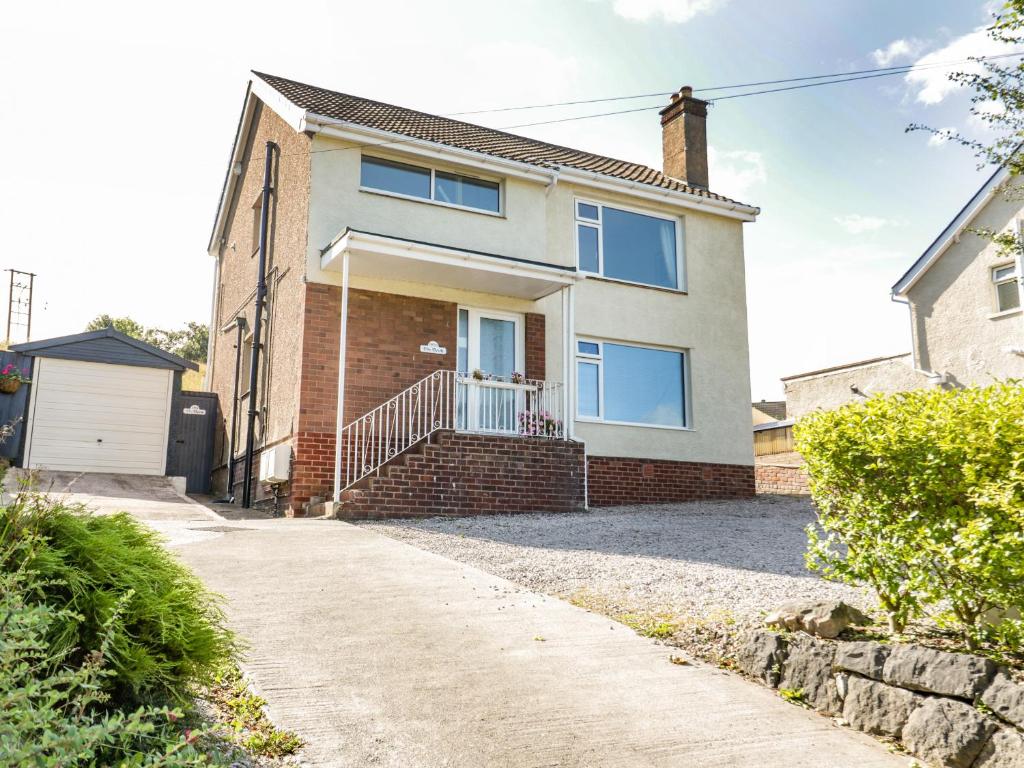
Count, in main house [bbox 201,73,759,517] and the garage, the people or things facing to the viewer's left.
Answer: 0

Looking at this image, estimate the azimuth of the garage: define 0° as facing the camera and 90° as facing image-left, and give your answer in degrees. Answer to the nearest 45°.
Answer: approximately 0°

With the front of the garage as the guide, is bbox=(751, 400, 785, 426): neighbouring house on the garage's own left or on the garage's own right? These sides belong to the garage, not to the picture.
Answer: on the garage's own left

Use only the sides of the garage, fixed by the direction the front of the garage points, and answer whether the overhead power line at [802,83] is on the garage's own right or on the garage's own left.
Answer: on the garage's own left

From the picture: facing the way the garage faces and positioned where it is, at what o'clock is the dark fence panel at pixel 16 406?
The dark fence panel is roughly at 3 o'clock from the garage.

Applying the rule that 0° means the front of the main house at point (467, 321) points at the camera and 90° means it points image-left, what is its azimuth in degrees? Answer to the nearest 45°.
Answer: approximately 315°

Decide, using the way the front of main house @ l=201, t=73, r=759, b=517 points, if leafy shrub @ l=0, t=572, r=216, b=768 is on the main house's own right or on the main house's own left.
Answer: on the main house's own right

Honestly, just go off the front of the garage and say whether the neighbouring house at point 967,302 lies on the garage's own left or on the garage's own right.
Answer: on the garage's own left

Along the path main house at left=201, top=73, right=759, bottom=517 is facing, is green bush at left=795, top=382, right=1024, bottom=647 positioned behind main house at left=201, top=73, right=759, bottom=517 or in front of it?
in front

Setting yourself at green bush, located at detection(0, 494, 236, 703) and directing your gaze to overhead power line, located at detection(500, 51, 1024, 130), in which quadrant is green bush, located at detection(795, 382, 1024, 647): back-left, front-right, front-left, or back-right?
front-right

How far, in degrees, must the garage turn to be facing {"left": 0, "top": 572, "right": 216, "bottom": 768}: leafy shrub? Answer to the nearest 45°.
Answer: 0° — it already faces it

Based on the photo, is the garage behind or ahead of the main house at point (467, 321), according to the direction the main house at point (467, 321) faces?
behind
